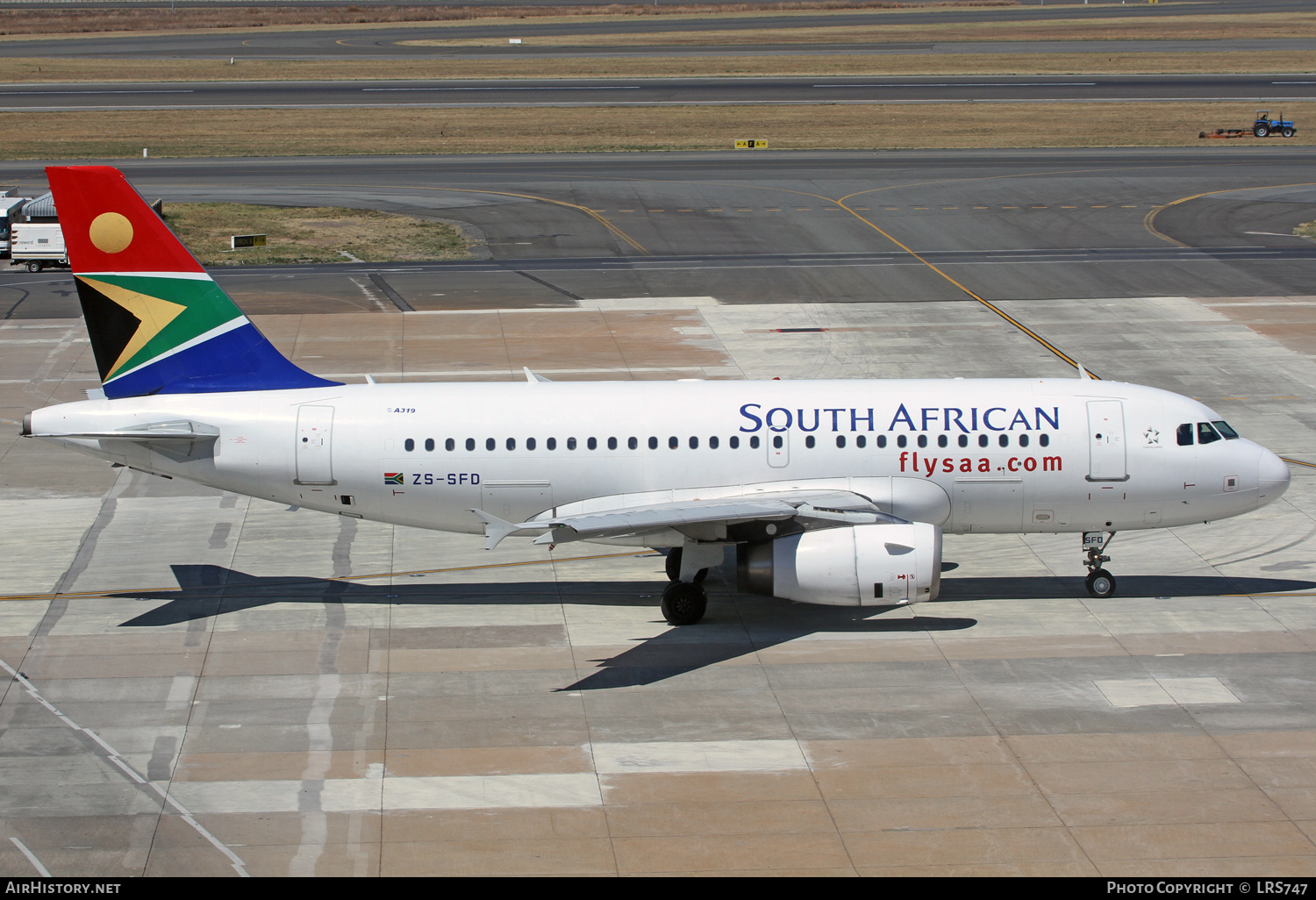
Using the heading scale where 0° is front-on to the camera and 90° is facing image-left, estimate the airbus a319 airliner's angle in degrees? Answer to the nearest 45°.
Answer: approximately 270°
